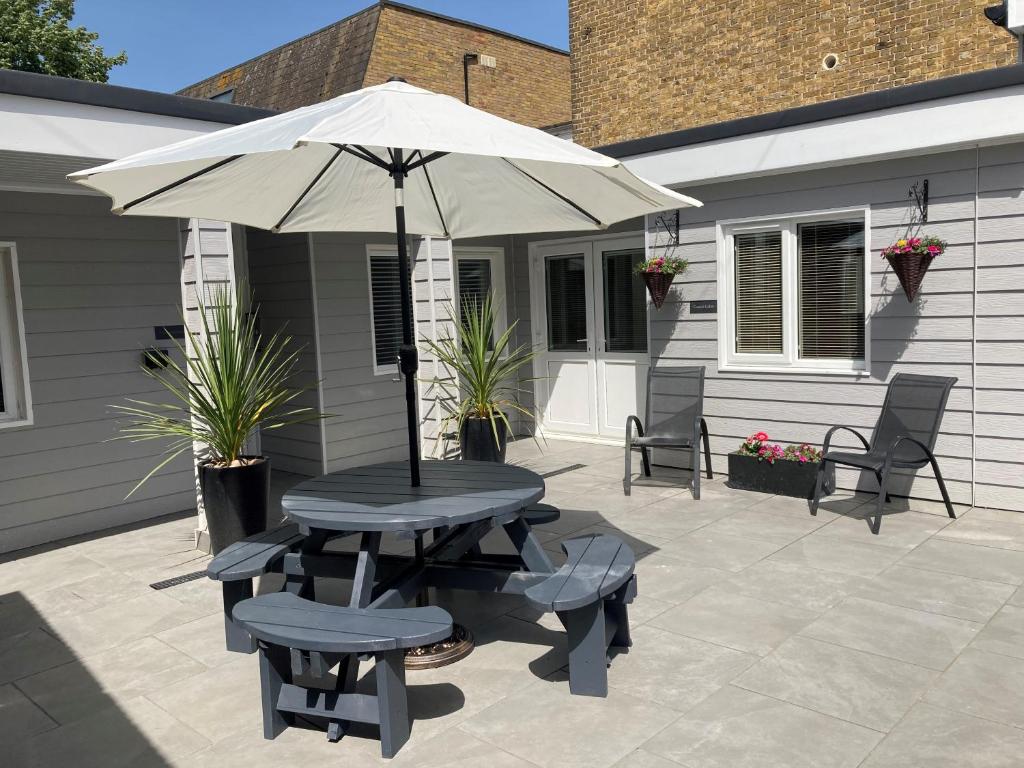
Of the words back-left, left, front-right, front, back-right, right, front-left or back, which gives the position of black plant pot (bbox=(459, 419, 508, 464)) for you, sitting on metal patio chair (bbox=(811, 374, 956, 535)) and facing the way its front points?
front-right

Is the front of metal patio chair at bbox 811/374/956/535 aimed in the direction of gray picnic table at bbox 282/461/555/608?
yes

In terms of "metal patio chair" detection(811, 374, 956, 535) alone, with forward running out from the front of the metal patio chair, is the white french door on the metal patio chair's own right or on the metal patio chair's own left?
on the metal patio chair's own right

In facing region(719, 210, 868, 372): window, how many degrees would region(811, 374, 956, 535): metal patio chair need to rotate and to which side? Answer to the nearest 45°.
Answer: approximately 90° to its right

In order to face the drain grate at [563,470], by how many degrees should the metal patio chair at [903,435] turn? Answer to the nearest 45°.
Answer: approximately 45° to its right

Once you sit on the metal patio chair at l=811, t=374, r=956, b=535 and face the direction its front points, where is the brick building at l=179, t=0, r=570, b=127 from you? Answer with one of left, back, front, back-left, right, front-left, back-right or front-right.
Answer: right

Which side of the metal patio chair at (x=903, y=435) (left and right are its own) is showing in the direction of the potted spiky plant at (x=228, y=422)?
front

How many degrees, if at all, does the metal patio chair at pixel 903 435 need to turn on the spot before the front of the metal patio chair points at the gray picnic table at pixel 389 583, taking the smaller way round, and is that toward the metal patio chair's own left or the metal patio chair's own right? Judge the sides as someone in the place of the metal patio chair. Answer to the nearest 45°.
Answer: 0° — it already faces it

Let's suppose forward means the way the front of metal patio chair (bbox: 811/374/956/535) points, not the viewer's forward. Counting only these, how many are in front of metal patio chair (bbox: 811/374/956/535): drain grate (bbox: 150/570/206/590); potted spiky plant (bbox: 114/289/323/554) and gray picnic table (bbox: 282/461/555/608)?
3

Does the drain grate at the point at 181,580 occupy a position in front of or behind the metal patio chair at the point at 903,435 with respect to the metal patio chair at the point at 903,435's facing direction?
in front

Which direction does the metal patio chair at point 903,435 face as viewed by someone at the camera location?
facing the viewer and to the left of the viewer

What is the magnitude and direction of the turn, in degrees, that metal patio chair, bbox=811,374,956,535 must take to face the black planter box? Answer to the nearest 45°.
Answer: approximately 90° to its right

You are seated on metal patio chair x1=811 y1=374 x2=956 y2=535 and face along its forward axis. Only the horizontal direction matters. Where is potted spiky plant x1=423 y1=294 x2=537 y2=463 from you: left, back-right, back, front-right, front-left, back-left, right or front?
front-right
